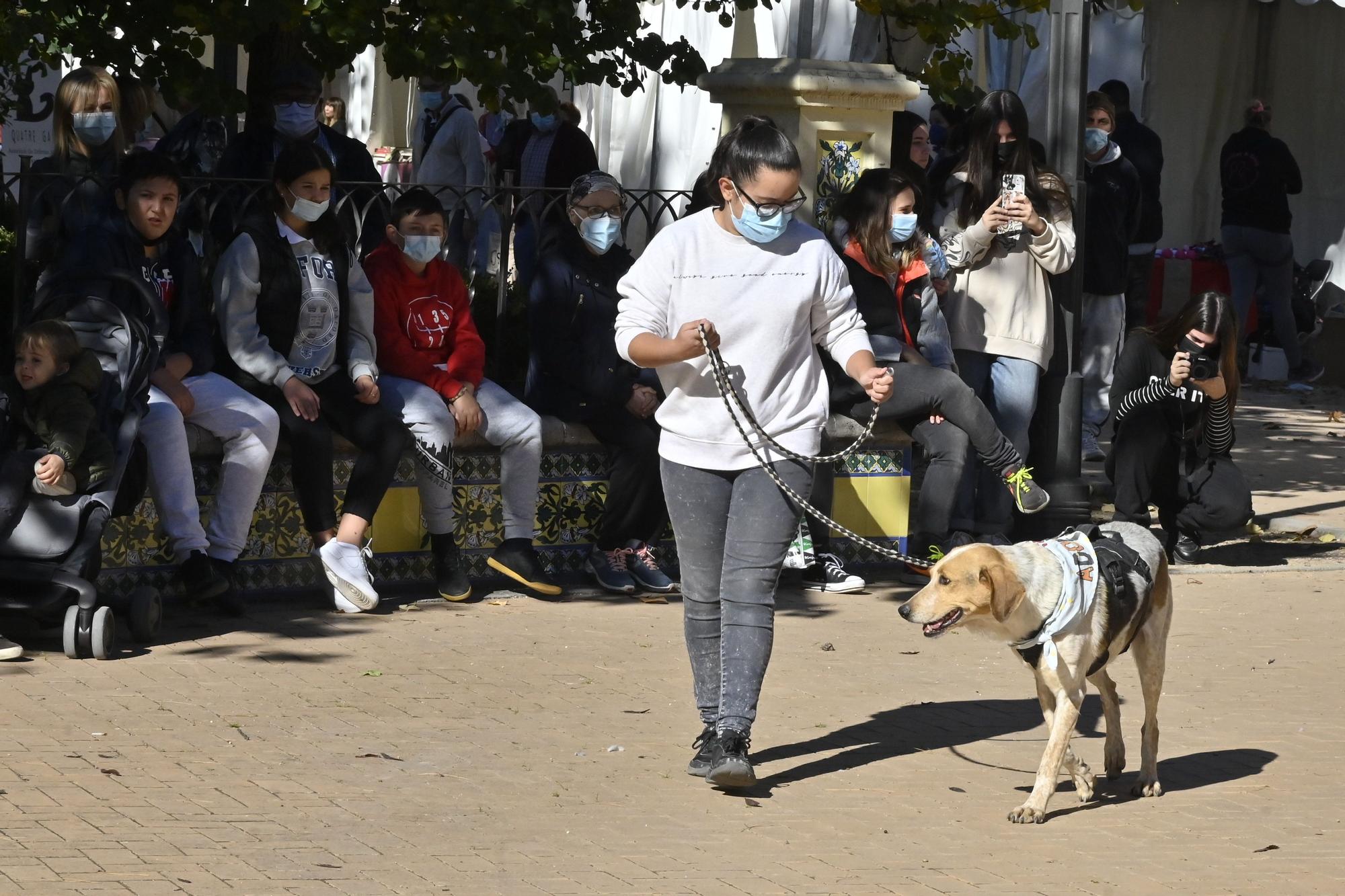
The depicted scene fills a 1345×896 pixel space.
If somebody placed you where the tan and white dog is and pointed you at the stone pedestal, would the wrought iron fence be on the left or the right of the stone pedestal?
left

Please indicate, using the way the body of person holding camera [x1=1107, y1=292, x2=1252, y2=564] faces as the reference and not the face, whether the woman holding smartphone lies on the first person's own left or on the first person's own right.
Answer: on the first person's own right

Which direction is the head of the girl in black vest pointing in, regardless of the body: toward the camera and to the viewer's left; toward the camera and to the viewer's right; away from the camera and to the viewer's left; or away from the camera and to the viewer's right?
toward the camera and to the viewer's right

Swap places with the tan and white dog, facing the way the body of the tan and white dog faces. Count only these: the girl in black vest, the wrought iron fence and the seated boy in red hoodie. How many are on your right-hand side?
3

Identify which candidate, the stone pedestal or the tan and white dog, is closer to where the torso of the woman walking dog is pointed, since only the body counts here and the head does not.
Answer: the tan and white dog

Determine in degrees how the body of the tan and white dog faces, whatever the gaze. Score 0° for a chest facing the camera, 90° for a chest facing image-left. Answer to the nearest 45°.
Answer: approximately 45°

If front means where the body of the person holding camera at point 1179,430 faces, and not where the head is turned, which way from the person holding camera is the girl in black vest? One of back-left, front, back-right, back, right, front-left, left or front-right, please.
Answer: front-right

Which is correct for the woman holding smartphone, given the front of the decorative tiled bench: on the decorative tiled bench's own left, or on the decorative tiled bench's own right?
on the decorative tiled bench's own left
